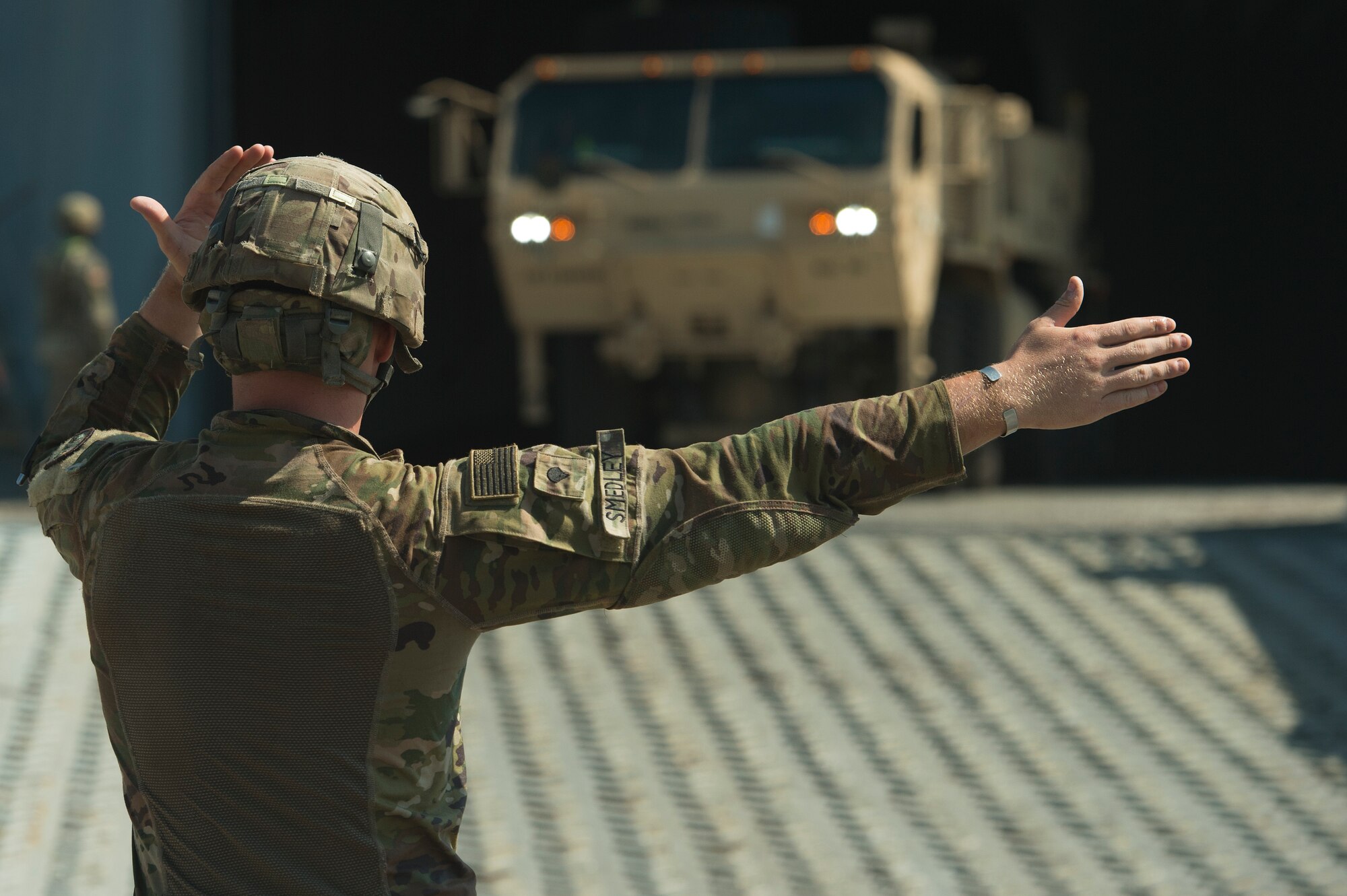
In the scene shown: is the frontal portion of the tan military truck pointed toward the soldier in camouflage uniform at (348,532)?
yes

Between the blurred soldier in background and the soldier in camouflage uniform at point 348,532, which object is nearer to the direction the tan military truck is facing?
the soldier in camouflage uniform

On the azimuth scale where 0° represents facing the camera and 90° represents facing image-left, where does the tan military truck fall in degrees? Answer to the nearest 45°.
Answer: approximately 0°

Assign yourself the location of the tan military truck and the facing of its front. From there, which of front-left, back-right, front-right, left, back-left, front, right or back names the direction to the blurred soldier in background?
right

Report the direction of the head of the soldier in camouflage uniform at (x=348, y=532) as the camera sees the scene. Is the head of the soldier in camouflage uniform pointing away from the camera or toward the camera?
away from the camera
